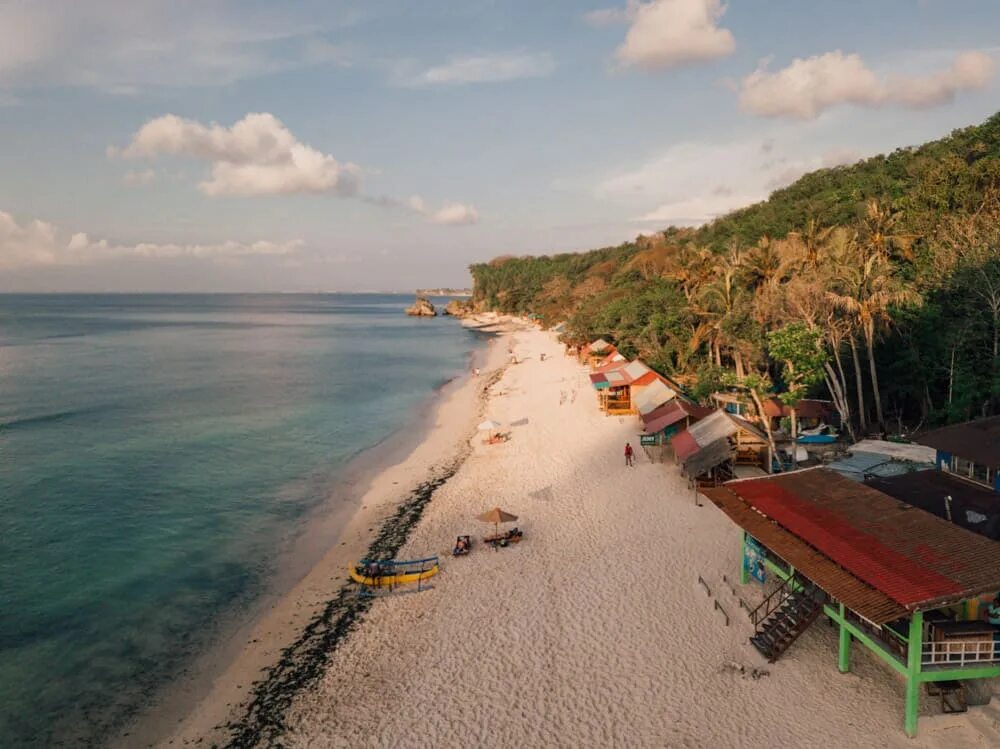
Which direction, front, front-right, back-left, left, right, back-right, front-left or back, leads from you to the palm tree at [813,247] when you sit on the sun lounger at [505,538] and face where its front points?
back-right

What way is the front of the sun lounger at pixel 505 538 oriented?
to the viewer's left

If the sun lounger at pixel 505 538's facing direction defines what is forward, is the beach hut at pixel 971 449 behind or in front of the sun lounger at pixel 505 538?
behind

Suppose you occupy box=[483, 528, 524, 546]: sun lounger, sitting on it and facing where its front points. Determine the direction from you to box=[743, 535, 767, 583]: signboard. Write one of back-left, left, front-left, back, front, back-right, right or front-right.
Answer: back-left

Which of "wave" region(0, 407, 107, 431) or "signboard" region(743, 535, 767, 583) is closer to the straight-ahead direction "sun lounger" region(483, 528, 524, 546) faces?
the wave

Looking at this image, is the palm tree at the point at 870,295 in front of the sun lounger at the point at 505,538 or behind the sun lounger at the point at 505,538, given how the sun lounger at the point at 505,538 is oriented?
behind
